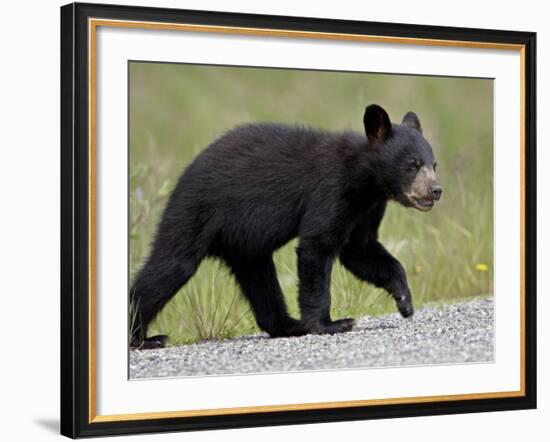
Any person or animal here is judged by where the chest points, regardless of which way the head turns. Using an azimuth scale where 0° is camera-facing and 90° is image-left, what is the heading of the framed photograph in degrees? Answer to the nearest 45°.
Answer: approximately 315°
